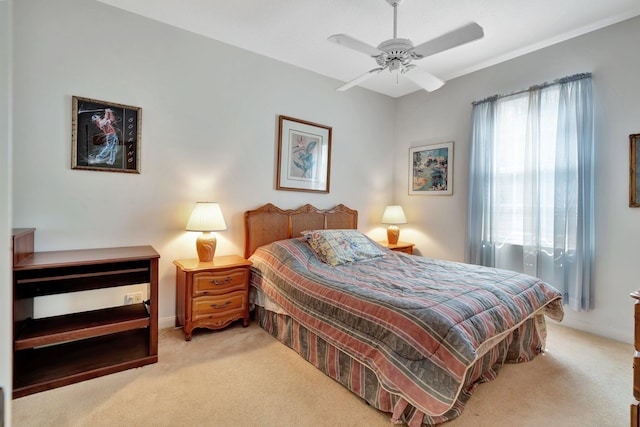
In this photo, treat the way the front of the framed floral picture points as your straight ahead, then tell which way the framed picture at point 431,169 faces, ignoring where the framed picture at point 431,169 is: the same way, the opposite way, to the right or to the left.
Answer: to the right

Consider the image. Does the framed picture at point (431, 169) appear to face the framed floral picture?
yes

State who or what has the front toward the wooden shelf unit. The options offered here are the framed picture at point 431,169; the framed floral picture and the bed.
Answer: the framed picture

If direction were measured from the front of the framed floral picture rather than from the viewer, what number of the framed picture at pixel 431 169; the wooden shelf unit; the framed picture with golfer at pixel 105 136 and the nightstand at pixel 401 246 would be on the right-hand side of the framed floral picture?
2

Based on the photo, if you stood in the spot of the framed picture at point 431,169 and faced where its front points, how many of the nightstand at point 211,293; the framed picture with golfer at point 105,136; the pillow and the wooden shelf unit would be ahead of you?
4

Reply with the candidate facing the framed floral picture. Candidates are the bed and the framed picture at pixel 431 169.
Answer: the framed picture

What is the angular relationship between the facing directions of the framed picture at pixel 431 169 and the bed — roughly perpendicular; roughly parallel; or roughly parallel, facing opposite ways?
roughly perpendicular

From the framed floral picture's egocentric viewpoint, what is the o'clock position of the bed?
The bed is roughly at 1 o'clock from the framed floral picture.

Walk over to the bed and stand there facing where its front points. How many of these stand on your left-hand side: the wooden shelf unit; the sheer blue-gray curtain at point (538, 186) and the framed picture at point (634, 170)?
2

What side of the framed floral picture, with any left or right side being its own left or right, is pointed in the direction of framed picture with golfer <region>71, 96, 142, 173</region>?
right

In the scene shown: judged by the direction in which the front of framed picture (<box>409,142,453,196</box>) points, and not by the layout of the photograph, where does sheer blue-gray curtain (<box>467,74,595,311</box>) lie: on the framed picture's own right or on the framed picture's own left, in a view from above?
on the framed picture's own left

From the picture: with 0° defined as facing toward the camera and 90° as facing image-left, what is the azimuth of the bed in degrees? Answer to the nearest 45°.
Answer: approximately 315°

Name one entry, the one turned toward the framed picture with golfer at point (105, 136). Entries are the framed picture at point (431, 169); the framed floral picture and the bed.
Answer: the framed picture

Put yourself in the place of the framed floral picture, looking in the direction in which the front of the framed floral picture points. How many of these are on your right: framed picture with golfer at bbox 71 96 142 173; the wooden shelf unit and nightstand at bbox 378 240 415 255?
2
